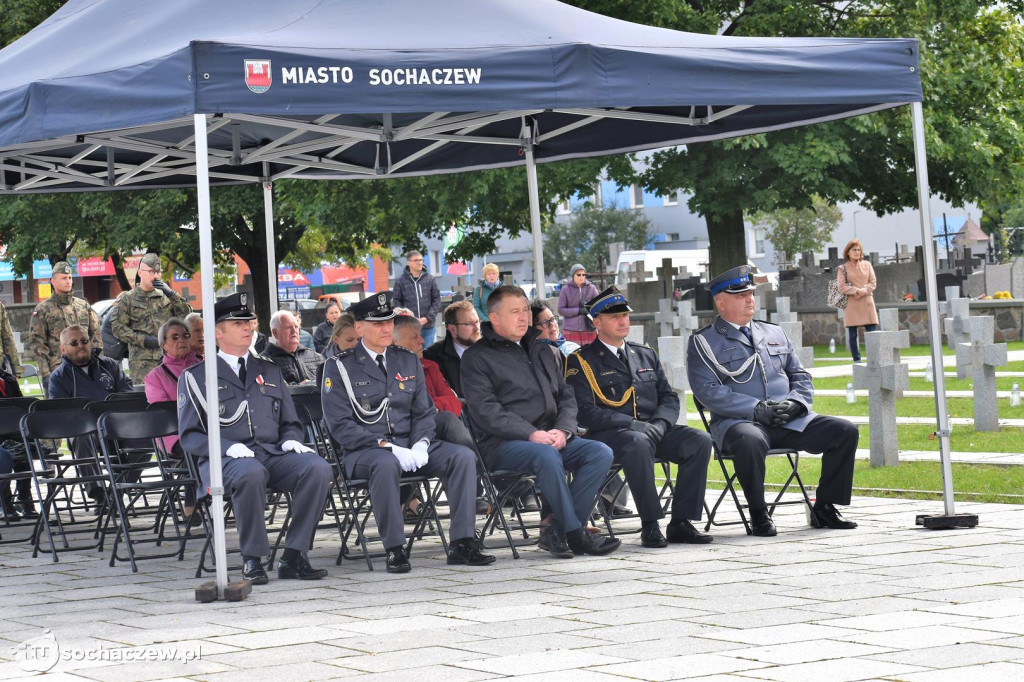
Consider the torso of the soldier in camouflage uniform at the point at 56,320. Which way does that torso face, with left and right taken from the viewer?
facing the viewer and to the right of the viewer

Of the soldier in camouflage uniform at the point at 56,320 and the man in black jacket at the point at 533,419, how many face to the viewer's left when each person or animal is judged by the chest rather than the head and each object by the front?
0

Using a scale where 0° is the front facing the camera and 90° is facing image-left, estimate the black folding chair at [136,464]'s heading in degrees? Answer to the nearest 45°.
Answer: approximately 315°

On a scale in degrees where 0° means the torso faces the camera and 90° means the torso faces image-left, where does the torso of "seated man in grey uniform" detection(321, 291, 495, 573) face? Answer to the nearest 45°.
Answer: approximately 315°

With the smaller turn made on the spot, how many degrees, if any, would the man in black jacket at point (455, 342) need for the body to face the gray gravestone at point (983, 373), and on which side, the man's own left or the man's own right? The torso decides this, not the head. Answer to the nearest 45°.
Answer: approximately 90° to the man's own left

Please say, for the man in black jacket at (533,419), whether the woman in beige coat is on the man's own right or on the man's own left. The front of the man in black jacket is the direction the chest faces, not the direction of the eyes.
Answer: on the man's own left

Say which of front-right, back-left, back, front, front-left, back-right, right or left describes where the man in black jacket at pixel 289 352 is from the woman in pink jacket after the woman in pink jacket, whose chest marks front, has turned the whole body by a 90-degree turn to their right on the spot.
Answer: back

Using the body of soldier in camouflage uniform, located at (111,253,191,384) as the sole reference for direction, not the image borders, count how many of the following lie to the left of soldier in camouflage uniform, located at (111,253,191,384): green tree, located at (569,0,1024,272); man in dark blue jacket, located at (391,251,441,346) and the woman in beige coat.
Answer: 3

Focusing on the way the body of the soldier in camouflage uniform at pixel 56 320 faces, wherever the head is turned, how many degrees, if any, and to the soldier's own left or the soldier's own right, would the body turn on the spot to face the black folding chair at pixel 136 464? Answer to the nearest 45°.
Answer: approximately 45° to the soldier's own right

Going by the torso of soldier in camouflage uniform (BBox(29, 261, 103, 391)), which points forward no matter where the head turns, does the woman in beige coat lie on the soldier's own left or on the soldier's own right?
on the soldier's own left
